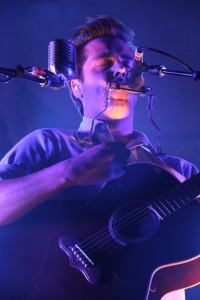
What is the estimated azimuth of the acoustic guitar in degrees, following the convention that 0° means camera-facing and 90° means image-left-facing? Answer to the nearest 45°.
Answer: approximately 0°
